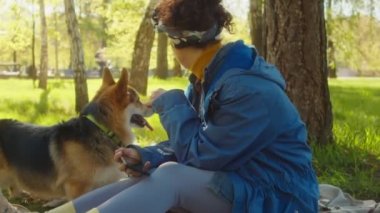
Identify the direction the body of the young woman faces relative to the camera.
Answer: to the viewer's left

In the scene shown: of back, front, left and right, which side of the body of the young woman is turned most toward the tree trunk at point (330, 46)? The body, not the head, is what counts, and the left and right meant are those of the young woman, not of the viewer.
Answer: right

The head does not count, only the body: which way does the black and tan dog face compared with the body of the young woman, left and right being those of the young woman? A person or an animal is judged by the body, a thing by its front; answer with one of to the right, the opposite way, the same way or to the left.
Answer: the opposite way

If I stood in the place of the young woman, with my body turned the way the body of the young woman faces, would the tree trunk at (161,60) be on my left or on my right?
on my right

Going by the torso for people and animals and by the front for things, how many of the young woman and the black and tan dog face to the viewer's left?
1

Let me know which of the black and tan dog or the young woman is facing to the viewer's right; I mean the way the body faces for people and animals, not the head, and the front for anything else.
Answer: the black and tan dog

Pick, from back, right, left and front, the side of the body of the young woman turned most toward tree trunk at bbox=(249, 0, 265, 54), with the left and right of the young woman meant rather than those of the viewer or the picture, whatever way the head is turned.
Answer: right

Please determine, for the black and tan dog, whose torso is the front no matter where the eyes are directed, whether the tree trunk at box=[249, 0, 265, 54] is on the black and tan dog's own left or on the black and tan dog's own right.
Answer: on the black and tan dog's own left

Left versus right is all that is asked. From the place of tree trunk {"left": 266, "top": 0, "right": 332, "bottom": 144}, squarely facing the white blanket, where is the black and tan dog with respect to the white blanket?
right

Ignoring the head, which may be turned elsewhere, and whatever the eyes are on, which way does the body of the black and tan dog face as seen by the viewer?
to the viewer's right

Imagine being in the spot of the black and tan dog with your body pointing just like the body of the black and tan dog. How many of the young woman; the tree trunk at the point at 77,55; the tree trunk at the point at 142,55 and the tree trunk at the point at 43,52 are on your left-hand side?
3
